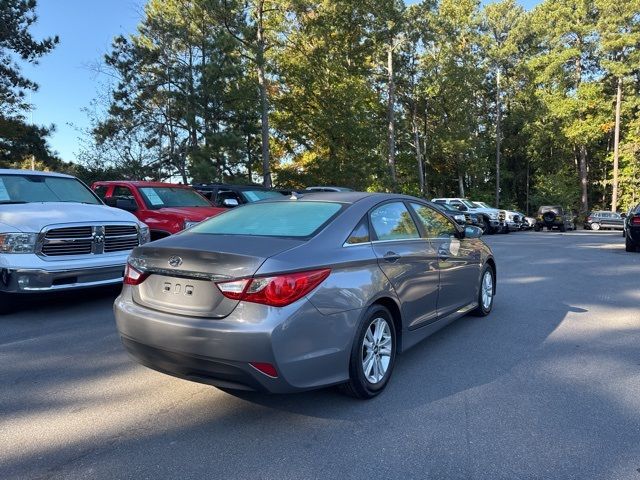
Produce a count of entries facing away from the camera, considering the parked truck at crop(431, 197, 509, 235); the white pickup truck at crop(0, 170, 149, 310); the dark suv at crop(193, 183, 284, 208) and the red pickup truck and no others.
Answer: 0

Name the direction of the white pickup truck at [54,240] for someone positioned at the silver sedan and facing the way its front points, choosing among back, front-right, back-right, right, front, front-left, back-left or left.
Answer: left

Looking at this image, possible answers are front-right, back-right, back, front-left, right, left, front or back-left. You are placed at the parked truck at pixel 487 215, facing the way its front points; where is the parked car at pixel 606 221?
left

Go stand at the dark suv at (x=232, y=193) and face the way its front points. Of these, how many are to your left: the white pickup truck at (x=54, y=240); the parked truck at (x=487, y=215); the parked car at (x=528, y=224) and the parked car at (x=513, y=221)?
3

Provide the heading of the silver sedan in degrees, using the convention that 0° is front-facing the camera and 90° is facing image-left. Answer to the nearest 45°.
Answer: approximately 225°

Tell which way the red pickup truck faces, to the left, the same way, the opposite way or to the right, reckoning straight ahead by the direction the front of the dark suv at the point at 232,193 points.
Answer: the same way

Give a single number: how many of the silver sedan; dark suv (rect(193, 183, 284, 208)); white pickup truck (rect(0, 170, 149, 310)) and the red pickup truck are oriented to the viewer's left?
0

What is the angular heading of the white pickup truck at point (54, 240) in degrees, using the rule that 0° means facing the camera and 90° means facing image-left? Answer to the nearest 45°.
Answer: approximately 315°

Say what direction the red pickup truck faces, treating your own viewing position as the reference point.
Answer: facing the viewer and to the right of the viewer

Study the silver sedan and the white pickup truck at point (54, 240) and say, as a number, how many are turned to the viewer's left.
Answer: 0

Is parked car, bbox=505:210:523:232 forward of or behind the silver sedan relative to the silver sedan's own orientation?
forward

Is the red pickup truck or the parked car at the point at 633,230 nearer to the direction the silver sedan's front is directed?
the parked car

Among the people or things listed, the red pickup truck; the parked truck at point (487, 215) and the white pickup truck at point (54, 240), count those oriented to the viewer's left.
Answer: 0

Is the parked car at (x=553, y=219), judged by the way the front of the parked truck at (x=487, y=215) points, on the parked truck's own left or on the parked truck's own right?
on the parked truck's own left
